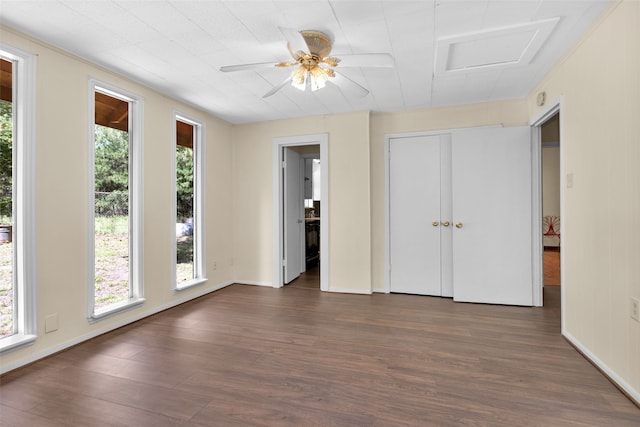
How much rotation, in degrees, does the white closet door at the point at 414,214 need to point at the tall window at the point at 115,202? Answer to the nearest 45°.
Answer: approximately 45° to its right

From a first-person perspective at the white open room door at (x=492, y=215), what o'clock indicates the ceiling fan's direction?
The ceiling fan is roughly at 1 o'clock from the white open room door.

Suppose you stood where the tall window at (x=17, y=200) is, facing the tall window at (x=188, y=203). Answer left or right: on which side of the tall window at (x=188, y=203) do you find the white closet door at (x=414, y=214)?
right

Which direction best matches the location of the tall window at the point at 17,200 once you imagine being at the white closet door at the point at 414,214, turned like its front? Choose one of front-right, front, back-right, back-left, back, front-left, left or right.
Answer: front-right

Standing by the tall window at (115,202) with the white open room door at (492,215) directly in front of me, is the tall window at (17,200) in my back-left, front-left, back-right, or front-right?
back-right

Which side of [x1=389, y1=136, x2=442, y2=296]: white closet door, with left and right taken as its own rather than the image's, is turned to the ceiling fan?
front

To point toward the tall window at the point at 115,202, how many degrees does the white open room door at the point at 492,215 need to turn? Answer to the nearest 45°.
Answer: approximately 45° to its right

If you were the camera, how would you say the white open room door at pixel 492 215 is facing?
facing the viewer

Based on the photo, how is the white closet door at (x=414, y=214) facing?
toward the camera

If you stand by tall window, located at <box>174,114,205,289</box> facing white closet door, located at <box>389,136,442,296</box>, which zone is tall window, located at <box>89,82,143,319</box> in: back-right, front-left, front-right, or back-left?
back-right

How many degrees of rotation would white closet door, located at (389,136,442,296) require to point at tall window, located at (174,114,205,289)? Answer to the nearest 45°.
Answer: approximately 90° to its right
